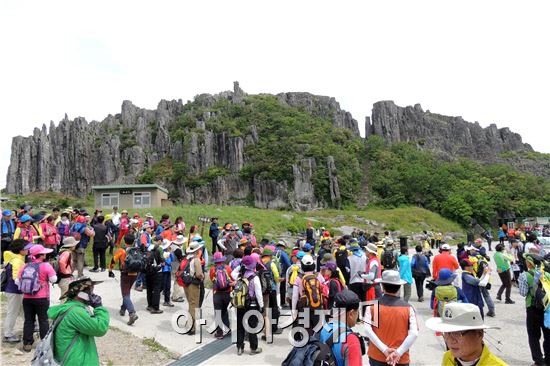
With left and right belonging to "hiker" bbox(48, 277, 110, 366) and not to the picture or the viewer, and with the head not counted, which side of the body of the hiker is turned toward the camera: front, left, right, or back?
right

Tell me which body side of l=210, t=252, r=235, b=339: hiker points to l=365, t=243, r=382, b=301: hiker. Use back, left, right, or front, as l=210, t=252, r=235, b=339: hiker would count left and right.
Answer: right

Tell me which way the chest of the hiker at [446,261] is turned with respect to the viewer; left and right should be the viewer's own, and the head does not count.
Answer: facing away from the viewer

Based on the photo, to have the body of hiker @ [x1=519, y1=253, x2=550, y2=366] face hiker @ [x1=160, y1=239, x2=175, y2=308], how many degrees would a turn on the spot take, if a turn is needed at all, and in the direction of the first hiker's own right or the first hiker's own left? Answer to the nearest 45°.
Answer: approximately 45° to the first hiker's own left

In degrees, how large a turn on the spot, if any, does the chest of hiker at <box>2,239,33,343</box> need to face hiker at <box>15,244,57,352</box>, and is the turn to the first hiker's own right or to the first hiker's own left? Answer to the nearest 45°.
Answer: approximately 45° to the first hiker's own right

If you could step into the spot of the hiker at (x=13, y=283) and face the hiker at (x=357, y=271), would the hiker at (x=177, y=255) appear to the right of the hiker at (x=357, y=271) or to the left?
left

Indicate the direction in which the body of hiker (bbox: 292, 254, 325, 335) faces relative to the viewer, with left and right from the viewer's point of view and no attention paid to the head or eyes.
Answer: facing away from the viewer

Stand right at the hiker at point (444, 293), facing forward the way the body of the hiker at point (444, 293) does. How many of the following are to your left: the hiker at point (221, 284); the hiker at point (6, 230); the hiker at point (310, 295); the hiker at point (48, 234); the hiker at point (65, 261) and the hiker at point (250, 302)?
6

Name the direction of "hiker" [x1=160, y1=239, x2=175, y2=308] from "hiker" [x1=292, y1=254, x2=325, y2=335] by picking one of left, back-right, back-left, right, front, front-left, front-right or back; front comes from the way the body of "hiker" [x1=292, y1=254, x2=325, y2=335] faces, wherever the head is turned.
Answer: front-left

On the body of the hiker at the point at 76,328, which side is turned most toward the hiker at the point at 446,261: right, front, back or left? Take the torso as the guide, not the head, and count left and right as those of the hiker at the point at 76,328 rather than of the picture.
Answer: front

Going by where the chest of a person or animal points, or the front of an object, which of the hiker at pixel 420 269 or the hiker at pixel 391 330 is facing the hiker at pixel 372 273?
the hiker at pixel 391 330

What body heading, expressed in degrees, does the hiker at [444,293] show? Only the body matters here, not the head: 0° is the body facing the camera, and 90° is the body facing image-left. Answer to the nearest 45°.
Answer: approximately 180°

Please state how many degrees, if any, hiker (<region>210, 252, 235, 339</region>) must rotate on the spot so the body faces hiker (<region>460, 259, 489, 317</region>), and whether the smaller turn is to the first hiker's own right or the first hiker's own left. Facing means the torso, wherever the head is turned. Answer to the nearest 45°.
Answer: approximately 90° to the first hiker's own right

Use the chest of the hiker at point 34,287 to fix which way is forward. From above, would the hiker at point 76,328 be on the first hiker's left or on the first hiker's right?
on the first hiker's right

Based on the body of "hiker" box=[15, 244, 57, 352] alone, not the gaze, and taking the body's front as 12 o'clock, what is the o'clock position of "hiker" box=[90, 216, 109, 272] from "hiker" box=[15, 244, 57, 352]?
"hiker" box=[90, 216, 109, 272] is roughly at 11 o'clock from "hiker" box=[15, 244, 57, 352].
